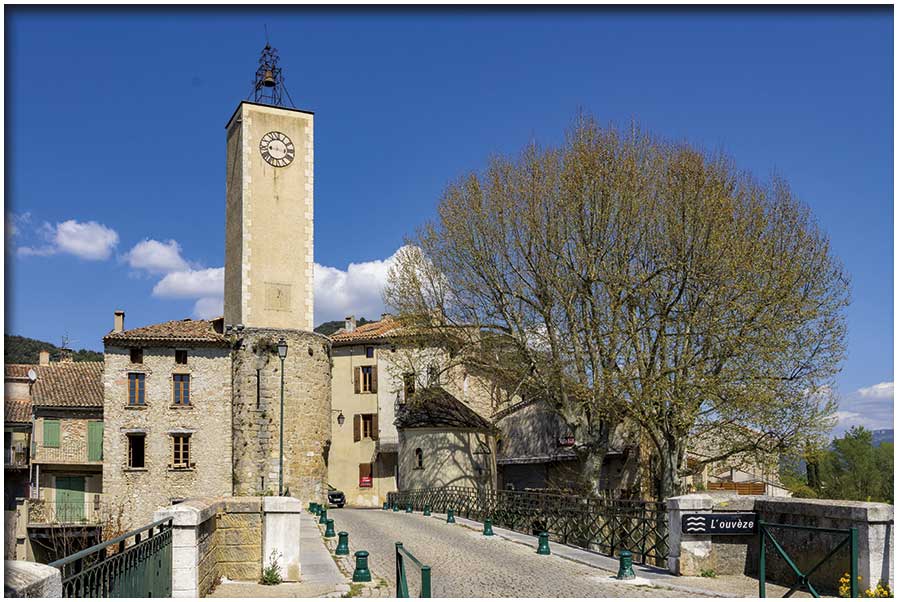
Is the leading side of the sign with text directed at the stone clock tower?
no

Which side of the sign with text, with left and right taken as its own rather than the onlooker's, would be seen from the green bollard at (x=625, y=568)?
right

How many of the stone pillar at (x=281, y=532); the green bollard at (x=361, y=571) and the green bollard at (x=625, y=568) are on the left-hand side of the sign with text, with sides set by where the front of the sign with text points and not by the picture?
0

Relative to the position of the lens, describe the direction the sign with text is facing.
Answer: facing the viewer

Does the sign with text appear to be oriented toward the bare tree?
no

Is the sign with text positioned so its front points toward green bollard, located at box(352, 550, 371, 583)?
no

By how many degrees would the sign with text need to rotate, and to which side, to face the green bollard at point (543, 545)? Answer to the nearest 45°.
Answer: approximately 135° to its right

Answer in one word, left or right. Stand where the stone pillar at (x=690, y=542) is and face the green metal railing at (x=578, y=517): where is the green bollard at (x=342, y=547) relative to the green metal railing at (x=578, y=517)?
left

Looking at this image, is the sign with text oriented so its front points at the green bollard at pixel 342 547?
no

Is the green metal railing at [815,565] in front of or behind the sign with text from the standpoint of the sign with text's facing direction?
in front

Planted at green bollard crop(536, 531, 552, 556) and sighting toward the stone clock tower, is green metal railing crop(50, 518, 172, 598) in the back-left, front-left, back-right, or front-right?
back-left

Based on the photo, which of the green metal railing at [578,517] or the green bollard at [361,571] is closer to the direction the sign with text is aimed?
the green bollard
